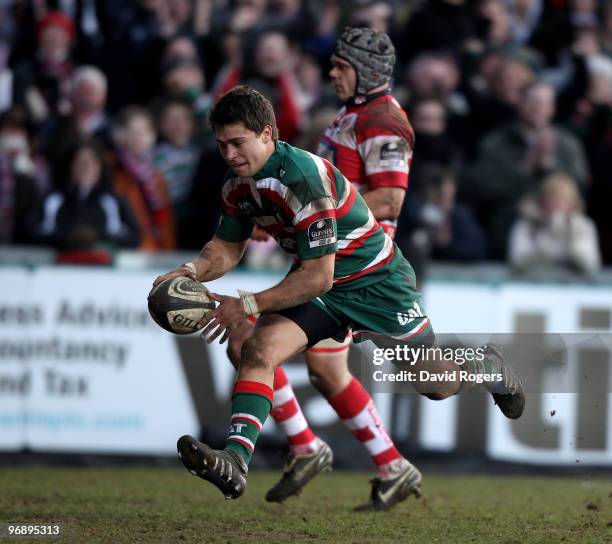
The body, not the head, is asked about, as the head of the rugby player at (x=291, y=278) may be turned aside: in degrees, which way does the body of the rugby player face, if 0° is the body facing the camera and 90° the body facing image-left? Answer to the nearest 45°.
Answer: approximately 45°

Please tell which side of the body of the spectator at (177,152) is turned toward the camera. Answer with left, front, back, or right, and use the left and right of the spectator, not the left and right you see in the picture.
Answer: front

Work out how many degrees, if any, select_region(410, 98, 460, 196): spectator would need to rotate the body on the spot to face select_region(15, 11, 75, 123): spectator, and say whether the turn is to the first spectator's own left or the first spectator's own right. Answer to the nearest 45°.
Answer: approximately 90° to the first spectator's own right

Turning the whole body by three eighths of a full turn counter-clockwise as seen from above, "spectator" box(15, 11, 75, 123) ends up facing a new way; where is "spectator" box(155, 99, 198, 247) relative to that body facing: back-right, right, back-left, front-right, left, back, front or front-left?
right

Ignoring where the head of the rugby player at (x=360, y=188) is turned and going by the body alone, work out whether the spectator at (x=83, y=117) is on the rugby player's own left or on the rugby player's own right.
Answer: on the rugby player's own right

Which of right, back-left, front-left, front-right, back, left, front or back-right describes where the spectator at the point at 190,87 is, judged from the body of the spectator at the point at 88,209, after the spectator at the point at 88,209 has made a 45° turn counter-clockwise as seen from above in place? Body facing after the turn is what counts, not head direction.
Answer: left

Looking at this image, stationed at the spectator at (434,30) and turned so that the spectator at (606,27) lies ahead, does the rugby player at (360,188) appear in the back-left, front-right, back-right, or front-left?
back-right

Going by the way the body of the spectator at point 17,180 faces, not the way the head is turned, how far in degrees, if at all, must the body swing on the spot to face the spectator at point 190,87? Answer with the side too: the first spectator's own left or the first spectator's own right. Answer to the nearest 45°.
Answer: approximately 135° to the first spectator's own left

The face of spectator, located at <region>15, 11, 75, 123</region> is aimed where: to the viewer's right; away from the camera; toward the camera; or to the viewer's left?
toward the camera

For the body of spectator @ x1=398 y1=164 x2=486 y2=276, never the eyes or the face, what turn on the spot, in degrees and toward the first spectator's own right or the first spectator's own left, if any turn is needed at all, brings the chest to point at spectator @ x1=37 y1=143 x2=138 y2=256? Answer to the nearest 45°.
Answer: approximately 90° to the first spectator's own right

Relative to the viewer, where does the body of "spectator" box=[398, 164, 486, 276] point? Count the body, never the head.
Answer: toward the camera

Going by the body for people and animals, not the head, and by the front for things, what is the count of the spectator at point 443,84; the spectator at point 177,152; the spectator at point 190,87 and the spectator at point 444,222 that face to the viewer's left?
0

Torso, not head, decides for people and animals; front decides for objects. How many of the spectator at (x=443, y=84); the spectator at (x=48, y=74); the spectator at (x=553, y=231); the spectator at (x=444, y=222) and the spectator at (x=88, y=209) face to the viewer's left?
0

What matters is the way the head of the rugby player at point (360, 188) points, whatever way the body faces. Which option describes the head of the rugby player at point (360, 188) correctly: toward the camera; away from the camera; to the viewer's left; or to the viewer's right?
to the viewer's left

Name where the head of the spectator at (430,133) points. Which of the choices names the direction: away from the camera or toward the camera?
toward the camera

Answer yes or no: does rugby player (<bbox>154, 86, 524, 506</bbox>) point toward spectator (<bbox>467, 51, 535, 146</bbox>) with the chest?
no

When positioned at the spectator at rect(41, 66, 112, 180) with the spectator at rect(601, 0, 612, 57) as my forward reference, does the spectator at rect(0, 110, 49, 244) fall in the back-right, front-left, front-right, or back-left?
back-right

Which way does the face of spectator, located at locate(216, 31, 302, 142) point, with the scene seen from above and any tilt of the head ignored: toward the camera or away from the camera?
toward the camera
